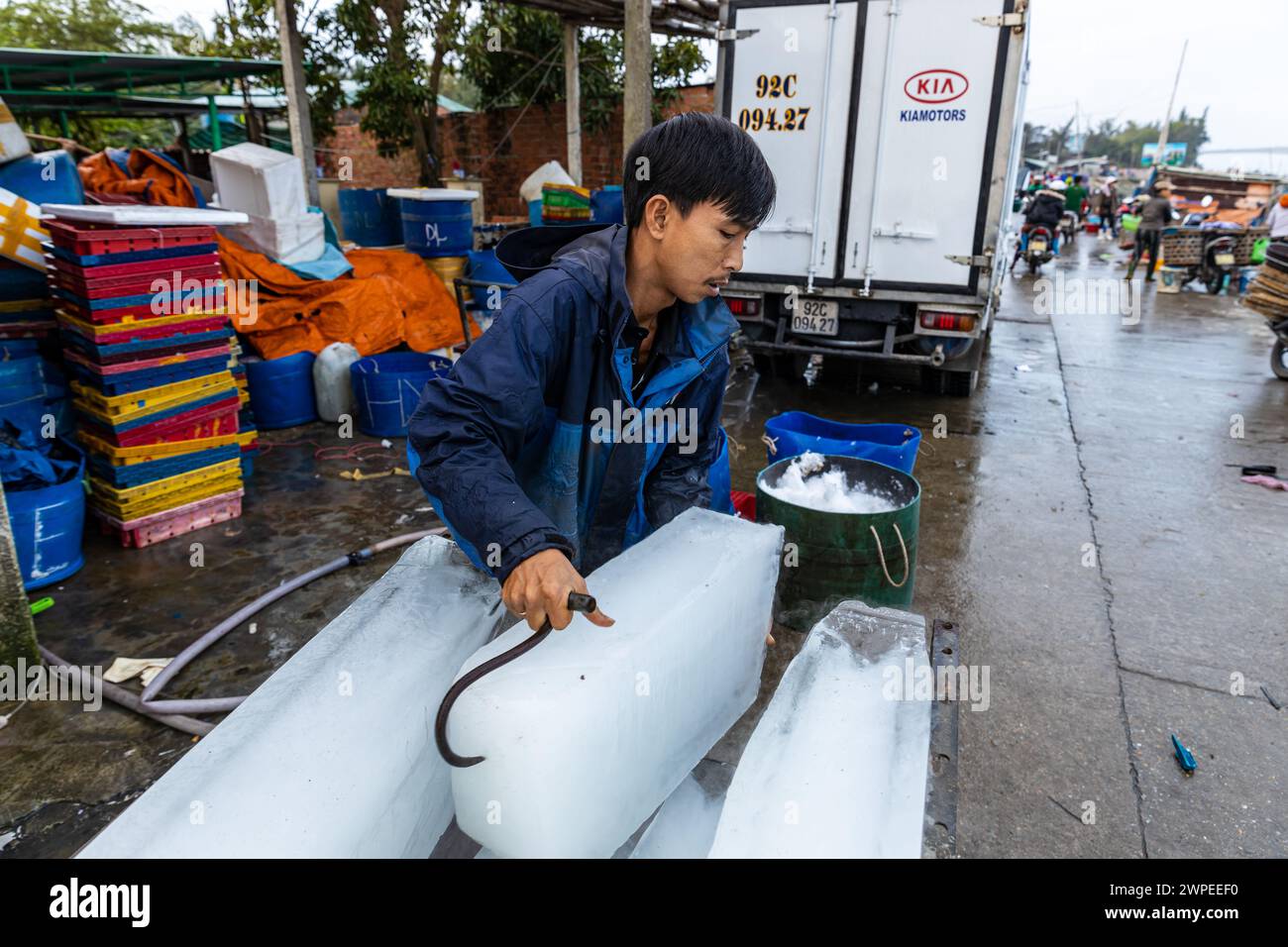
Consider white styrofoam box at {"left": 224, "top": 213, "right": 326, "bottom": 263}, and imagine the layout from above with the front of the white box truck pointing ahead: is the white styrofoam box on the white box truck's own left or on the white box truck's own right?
on the white box truck's own left

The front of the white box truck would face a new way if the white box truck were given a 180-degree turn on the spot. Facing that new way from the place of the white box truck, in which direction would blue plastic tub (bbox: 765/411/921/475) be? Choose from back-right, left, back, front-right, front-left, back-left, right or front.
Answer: front

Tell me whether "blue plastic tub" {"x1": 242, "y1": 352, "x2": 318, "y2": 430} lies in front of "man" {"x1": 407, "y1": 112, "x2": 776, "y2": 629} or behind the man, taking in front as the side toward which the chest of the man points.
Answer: behind

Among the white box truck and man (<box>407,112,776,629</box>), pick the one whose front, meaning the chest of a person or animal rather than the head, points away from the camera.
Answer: the white box truck

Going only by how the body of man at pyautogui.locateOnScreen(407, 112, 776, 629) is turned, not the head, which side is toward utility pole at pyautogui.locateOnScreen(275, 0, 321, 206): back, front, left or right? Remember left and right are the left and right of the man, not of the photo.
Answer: back

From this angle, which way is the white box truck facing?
away from the camera
